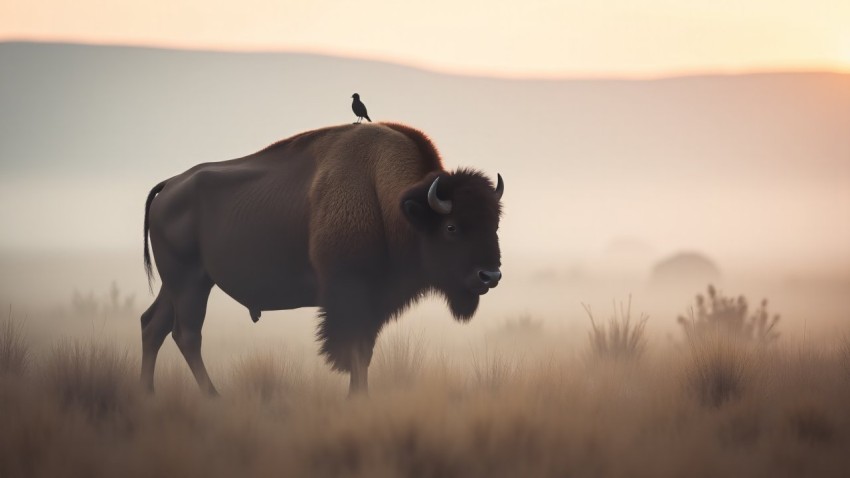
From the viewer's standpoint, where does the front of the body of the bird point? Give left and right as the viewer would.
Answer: facing to the left of the viewer

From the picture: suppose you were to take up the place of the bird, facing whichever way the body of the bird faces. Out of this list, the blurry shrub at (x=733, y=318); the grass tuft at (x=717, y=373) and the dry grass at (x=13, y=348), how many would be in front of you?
1

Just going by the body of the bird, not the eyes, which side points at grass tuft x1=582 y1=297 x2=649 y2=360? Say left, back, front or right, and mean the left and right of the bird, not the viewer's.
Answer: back

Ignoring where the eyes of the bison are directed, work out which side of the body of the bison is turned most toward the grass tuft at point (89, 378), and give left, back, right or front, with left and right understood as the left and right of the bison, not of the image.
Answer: back

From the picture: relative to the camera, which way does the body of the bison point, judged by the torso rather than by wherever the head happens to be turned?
to the viewer's right

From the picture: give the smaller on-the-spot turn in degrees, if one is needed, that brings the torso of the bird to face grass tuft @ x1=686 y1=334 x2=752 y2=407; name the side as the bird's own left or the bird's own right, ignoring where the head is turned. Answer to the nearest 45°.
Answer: approximately 135° to the bird's own left

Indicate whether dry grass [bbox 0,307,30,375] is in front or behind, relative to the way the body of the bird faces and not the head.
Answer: in front
